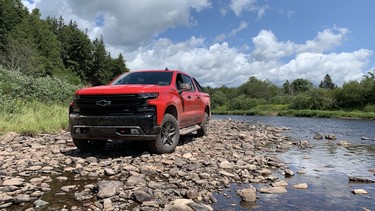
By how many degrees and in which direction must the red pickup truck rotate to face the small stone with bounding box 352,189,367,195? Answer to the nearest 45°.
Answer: approximately 90° to its left

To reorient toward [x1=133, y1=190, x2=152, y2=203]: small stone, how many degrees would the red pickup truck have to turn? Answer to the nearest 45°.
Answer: approximately 45° to its left

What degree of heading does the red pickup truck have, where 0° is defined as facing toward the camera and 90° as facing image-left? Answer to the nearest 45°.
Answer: approximately 45°

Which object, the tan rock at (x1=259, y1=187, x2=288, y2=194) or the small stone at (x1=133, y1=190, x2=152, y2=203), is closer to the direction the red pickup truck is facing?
the small stone

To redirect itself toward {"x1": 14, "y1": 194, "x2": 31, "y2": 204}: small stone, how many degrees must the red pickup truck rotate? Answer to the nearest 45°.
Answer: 0° — it already faces it

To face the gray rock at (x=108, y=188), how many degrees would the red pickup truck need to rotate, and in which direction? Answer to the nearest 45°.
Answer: approximately 45° to its left

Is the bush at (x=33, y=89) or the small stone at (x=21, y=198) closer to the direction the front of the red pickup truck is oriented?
the small stone

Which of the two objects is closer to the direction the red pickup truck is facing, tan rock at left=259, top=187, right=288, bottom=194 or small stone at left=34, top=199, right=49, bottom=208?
the small stone

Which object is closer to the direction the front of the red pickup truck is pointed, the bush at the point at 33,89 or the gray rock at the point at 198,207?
the gray rock

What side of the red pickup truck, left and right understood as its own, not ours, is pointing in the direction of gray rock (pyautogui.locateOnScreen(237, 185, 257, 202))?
front
